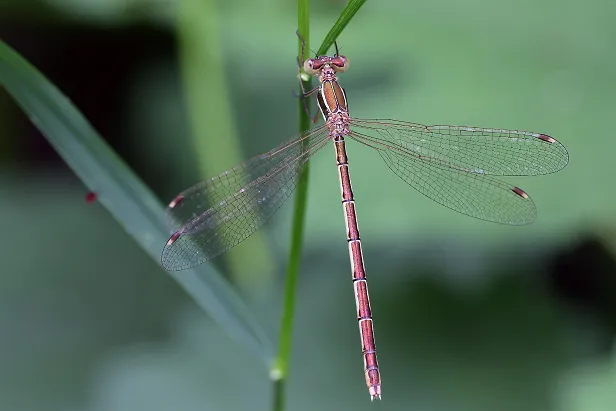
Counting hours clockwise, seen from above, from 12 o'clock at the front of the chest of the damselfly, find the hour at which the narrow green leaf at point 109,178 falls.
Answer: The narrow green leaf is roughly at 8 o'clock from the damselfly.

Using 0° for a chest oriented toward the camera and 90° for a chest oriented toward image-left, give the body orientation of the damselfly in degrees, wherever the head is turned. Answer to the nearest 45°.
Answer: approximately 180°
